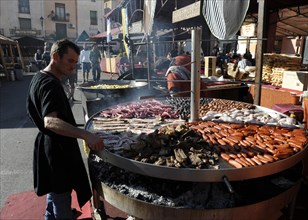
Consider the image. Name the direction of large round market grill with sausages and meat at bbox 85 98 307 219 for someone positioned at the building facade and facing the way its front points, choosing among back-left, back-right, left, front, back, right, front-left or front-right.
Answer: front

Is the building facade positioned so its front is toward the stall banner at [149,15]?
yes

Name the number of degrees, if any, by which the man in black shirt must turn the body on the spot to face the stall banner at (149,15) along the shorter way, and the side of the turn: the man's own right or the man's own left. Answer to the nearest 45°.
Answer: approximately 45° to the man's own left

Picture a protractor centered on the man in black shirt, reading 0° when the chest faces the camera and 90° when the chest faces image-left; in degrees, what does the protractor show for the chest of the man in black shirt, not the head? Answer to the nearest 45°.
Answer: approximately 270°

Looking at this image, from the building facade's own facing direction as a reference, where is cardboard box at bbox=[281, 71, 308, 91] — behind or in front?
in front

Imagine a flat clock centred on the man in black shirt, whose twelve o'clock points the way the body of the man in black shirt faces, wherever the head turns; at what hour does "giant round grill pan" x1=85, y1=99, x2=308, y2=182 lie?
The giant round grill pan is roughly at 1 o'clock from the man in black shirt.

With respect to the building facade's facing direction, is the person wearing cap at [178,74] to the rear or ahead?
ahead

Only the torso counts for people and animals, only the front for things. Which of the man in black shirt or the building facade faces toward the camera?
the building facade

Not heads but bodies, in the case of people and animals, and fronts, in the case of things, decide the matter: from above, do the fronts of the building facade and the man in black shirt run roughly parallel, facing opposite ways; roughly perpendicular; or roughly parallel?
roughly perpendicular

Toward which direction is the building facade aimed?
toward the camera

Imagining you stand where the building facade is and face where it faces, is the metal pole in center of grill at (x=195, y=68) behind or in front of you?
in front

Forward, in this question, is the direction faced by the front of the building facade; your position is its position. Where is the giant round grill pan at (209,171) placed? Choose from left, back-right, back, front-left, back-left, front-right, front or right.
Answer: front

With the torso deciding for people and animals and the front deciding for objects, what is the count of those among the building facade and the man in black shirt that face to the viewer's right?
1
